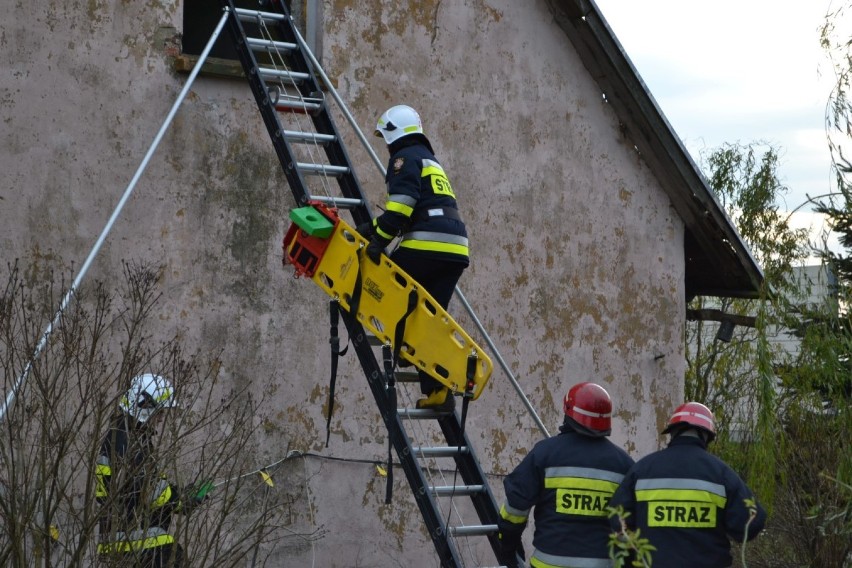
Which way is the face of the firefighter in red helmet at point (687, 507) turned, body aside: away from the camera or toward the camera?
away from the camera

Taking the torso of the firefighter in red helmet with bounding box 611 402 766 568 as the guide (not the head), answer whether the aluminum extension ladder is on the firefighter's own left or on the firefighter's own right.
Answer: on the firefighter's own left

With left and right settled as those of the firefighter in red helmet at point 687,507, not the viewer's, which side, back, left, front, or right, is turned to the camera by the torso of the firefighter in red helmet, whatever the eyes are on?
back

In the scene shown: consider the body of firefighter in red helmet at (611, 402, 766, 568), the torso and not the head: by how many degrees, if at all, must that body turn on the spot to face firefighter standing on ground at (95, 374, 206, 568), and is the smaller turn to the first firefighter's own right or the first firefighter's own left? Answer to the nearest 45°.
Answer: approximately 135° to the first firefighter's own left

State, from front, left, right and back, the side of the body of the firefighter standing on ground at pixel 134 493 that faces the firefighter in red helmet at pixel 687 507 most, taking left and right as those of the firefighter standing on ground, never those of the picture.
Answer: front

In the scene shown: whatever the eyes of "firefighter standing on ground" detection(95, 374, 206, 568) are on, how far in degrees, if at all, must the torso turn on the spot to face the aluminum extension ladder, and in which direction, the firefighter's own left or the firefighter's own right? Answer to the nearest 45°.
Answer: approximately 45° to the firefighter's own left

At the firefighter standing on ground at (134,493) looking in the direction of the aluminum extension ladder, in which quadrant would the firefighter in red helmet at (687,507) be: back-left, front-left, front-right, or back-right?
front-right

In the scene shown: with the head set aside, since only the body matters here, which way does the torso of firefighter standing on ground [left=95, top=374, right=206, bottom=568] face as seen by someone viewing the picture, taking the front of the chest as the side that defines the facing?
to the viewer's right

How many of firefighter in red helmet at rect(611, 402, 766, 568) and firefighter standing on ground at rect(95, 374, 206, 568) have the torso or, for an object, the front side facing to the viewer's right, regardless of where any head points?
1

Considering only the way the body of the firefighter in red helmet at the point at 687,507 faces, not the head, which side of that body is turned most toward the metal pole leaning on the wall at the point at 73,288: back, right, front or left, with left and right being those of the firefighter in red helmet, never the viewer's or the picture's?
left
